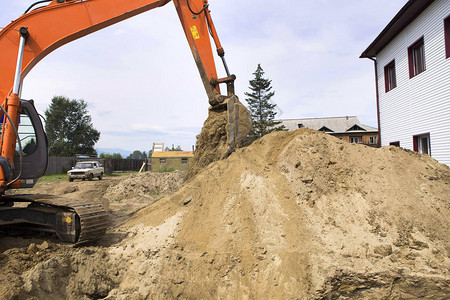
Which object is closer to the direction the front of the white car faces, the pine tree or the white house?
the white house

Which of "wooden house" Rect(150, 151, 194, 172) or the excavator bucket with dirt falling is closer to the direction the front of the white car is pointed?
the excavator bucket with dirt falling

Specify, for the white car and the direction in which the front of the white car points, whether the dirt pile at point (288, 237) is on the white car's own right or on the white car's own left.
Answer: on the white car's own left

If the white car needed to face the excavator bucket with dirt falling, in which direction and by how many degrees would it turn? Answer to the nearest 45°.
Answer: approximately 45° to its left

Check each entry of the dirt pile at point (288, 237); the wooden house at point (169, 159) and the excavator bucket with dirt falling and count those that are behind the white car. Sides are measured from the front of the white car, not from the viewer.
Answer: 1

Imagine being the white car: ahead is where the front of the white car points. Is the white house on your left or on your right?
on your left

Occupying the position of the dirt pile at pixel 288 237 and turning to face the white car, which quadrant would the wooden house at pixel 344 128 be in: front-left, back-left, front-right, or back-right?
front-right

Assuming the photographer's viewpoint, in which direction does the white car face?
facing the viewer and to the left of the viewer

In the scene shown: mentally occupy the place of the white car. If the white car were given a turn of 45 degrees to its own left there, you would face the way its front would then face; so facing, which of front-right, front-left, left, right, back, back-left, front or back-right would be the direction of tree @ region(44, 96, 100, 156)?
back

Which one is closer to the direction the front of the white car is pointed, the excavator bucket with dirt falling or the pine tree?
the excavator bucket with dirt falling

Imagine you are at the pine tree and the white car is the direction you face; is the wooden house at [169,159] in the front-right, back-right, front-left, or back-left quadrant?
front-right

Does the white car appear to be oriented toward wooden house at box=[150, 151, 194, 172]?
no

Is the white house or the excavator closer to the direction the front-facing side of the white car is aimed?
the excavator

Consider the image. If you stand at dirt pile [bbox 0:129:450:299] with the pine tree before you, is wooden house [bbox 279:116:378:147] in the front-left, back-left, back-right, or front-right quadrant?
front-right

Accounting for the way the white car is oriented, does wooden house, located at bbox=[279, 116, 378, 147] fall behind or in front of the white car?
behind

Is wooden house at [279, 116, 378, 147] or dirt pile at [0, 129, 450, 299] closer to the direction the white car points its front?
the dirt pile
